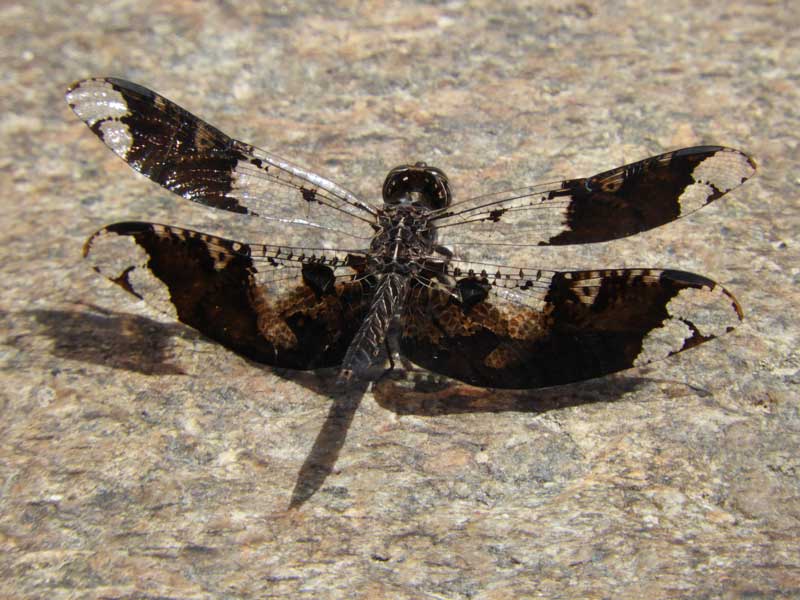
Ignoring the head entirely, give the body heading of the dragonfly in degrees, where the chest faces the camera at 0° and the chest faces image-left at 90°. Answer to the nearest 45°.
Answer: approximately 180°
